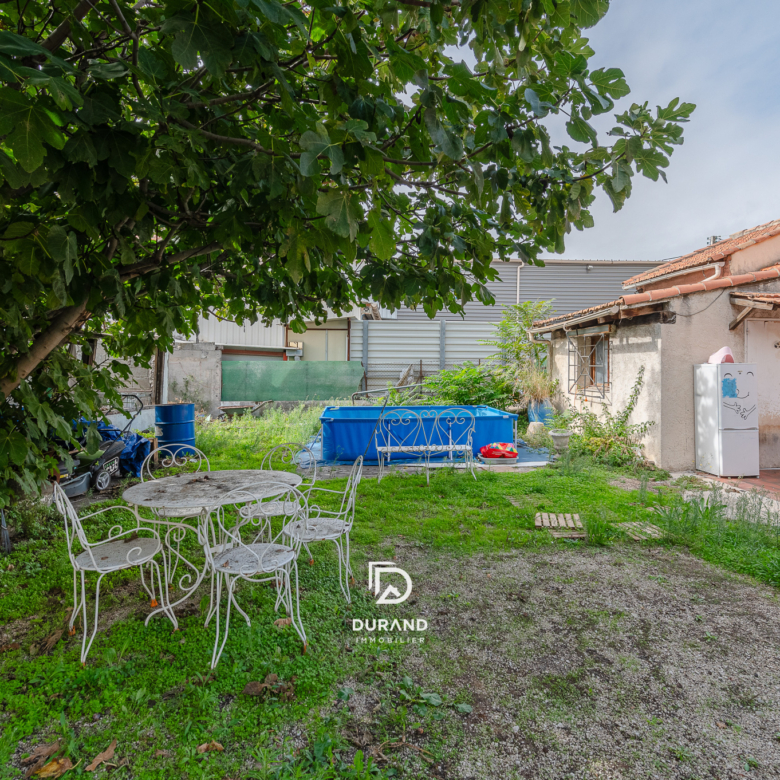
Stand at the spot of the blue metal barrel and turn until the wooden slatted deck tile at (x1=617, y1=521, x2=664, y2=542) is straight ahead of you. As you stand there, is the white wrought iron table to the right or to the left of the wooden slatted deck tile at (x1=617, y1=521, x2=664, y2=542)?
right

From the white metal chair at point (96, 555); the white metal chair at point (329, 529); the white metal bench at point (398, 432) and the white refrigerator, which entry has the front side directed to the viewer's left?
the white metal chair at point (329, 529)

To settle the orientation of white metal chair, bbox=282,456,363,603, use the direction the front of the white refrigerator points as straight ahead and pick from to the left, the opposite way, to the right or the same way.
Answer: to the right

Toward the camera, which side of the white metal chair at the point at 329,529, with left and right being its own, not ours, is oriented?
left

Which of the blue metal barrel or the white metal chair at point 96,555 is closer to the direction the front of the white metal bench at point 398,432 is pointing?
the white metal chair

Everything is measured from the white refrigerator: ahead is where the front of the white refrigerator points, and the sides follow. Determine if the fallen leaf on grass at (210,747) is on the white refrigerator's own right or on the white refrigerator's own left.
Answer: on the white refrigerator's own right

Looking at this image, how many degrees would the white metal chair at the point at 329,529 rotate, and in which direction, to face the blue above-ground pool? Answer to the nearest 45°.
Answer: approximately 90° to its right

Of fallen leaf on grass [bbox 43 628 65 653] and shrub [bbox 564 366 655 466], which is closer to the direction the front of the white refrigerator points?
the fallen leaf on grass

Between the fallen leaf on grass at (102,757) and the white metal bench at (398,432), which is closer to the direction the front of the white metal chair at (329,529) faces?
the fallen leaf on grass

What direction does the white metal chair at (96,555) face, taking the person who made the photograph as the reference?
facing away from the viewer and to the right of the viewer
